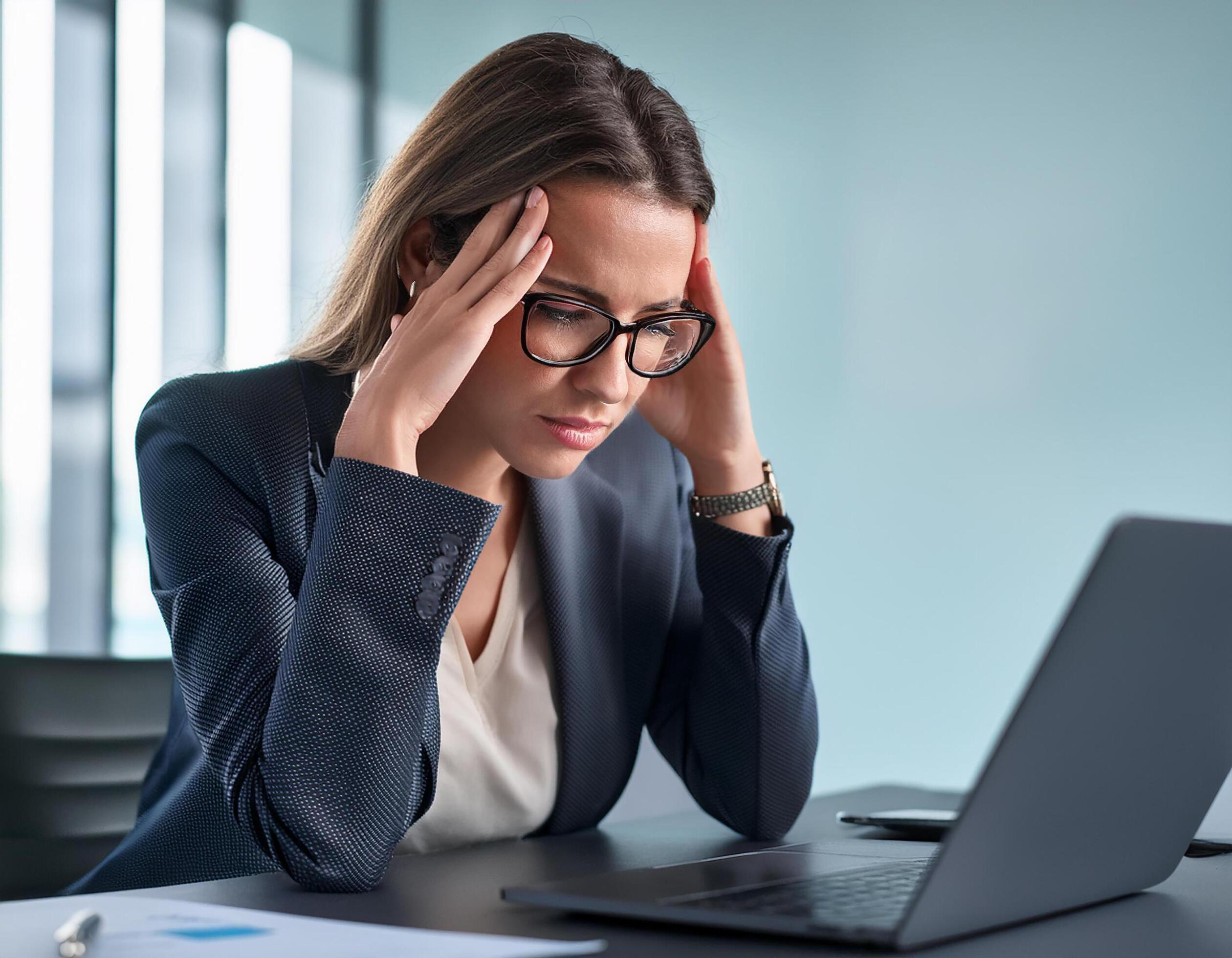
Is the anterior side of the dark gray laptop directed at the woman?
yes

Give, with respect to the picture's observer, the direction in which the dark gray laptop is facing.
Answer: facing away from the viewer and to the left of the viewer

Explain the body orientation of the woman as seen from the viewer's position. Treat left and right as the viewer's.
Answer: facing the viewer and to the right of the viewer

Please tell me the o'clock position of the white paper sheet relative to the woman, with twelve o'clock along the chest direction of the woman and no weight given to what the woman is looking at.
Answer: The white paper sheet is roughly at 2 o'clock from the woman.

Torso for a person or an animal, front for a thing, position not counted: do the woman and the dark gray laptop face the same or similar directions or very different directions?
very different directions

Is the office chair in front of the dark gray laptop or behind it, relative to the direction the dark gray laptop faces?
in front

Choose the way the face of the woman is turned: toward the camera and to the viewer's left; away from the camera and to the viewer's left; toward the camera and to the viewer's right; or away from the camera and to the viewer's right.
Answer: toward the camera and to the viewer's right

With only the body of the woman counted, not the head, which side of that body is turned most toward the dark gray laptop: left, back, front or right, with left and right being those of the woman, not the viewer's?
front

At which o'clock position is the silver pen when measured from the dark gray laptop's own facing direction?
The silver pen is roughly at 10 o'clock from the dark gray laptop.
